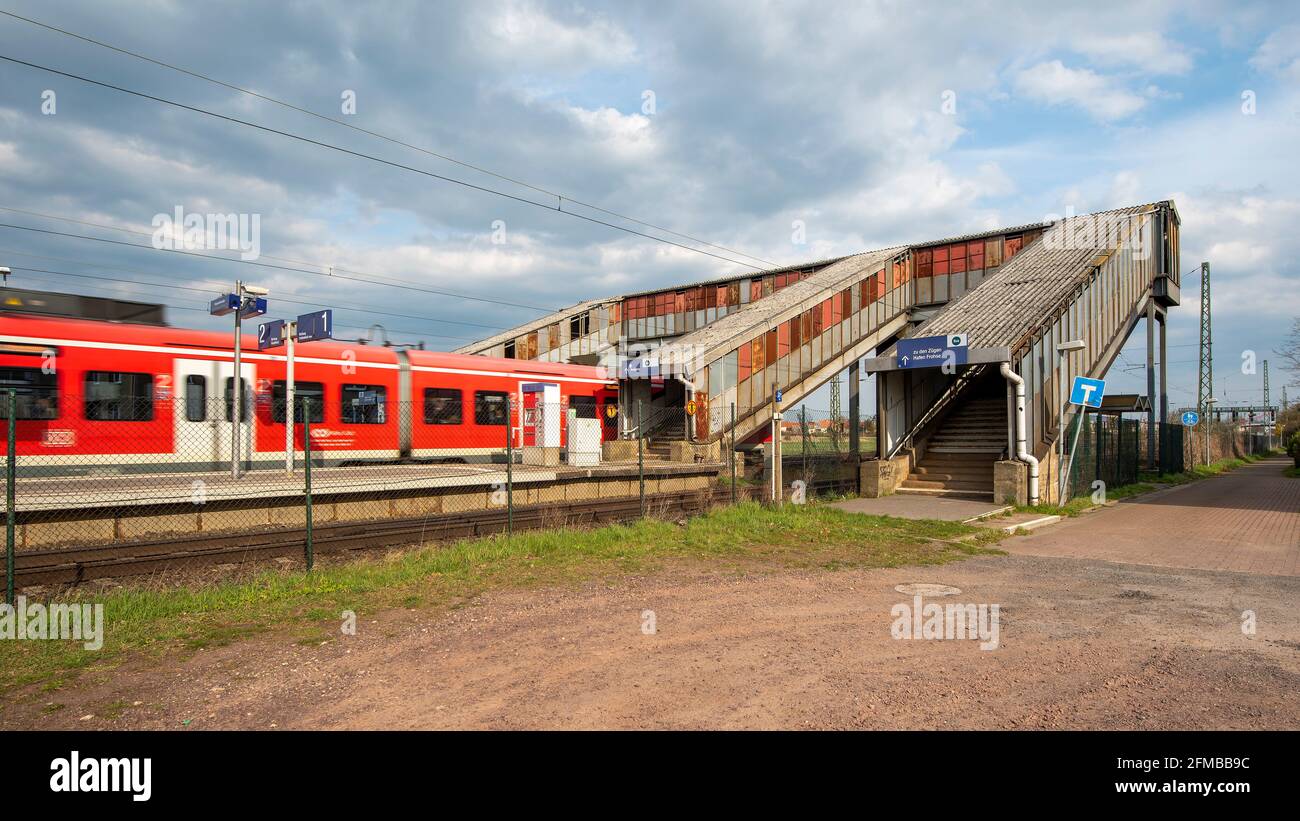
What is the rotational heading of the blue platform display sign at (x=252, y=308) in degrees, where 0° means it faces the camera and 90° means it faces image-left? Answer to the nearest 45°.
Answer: approximately 0°

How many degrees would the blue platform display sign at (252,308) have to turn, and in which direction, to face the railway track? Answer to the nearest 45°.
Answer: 0° — it already faces it

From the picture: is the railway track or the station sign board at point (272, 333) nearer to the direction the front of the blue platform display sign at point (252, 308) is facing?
the railway track

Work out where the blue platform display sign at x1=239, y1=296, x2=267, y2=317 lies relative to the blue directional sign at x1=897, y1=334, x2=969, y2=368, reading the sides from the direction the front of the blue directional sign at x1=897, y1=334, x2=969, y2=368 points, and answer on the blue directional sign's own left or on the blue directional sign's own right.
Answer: on the blue directional sign's own right

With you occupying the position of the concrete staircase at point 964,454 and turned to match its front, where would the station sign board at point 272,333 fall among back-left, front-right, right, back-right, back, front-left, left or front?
front-right

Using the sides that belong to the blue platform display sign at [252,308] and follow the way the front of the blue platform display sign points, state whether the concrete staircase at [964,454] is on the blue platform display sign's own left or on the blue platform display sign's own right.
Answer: on the blue platform display sign's own left

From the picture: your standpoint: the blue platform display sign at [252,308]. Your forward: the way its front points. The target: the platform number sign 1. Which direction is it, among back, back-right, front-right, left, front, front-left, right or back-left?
left

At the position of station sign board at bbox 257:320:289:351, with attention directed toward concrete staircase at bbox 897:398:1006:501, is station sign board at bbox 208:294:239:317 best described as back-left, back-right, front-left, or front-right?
back-right

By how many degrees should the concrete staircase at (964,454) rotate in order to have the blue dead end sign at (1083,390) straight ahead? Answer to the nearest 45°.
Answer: approximately 45° to its left

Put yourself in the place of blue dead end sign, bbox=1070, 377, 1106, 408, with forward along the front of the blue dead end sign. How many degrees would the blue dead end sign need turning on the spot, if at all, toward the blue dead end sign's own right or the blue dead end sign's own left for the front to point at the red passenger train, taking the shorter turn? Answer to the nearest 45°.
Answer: approximately 45° to the blue dead end sign's own right
